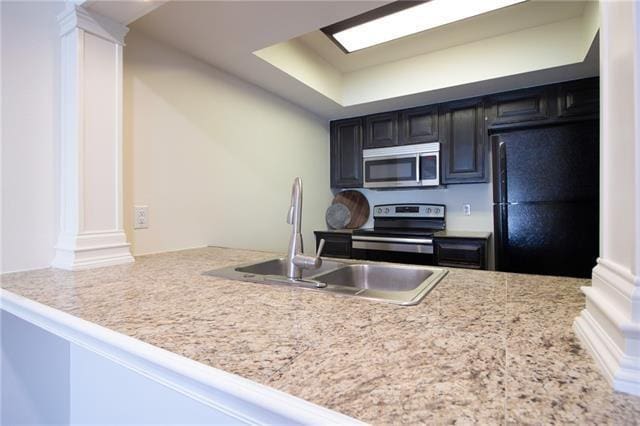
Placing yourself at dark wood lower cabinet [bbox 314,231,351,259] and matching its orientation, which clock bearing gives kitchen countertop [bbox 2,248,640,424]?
The kitchen countertop is roughly at 12 o'clock from the dark wood lower cabinet.

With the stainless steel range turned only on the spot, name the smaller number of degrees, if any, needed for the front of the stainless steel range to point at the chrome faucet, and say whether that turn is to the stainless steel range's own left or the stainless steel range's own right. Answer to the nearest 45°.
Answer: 0° — it already faces it

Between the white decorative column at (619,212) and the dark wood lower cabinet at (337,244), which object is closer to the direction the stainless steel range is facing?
the white decorative column

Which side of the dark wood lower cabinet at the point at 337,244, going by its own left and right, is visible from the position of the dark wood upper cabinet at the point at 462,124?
left

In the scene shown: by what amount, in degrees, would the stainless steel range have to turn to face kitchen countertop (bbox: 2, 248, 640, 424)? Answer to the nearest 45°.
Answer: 0° — it already faces it

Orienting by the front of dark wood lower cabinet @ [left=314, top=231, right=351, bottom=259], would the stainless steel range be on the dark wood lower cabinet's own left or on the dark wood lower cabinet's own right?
on the dark wood lower cabinet's own left

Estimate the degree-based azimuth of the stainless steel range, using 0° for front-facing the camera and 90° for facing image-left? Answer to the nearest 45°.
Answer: approximately 0°

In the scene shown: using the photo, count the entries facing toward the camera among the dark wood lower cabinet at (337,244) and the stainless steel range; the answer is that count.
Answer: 2

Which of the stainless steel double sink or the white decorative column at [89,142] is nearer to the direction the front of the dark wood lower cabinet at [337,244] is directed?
the stainless steel double sink
